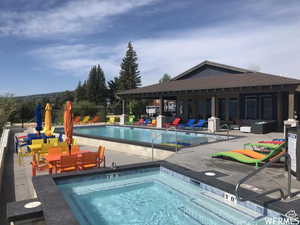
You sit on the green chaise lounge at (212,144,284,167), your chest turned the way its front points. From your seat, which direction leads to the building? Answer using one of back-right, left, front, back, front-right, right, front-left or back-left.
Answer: right

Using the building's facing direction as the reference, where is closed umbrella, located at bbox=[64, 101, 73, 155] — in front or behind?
in front

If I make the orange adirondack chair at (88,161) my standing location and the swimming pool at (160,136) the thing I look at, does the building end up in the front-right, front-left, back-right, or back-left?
front-right

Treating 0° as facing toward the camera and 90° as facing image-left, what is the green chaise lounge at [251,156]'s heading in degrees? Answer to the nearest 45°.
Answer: approximately 90°

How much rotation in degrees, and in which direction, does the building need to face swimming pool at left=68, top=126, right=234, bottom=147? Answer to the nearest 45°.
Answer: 0° — it already faces it

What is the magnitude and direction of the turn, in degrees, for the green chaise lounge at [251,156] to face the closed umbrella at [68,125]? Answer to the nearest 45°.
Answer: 0° — it already faces it

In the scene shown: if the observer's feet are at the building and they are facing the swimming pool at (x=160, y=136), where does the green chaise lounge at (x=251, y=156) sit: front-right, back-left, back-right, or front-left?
front-left

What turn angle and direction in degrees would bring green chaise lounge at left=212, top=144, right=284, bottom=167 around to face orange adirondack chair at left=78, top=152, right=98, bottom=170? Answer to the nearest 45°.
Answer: approximately 45° to its left

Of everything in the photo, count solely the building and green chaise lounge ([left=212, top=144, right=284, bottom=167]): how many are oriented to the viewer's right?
0

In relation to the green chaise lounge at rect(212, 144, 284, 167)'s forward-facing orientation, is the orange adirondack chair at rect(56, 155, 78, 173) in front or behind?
in front
